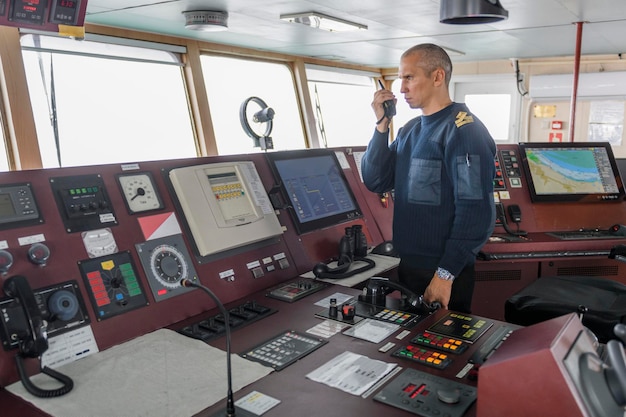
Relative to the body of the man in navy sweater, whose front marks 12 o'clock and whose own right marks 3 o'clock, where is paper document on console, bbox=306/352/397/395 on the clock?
The paper document on console is roughly at 11 o'clock from the man in navy sweater.

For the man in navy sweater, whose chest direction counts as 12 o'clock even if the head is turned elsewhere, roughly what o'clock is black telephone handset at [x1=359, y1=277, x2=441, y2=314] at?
The black telephone handset is roughly at 11 o'clock from the man in navy sweater.

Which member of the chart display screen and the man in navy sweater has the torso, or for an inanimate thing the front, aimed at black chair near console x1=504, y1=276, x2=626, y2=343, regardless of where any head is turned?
the chart display screen

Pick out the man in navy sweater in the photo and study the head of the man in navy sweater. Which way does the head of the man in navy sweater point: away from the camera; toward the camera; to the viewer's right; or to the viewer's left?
to the viewer's left

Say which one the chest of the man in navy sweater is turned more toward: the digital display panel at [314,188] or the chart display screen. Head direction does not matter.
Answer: the digital display panel

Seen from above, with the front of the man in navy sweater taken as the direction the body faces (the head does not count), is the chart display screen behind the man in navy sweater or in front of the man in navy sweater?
behind

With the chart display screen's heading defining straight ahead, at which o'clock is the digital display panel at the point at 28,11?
The digital display panel is roughly at 1 o'clock from the chart display screen.

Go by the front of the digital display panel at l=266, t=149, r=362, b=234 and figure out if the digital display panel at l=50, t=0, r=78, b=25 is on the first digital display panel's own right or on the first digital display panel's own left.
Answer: on the first digital display panel's own right
